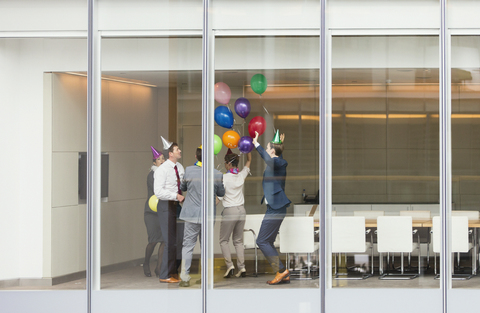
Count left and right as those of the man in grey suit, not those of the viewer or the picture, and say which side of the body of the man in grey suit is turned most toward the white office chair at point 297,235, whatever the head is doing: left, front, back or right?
right

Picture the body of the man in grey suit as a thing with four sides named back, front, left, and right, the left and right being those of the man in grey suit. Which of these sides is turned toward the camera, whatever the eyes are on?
back

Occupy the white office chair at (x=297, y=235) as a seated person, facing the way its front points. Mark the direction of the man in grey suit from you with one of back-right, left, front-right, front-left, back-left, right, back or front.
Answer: left

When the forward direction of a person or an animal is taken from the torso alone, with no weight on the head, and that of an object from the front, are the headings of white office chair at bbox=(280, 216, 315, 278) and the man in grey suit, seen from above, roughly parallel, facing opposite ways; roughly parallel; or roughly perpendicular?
roughly parallel

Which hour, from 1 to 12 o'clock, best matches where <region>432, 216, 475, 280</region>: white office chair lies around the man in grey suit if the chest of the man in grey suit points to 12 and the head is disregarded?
The white office chair is roughly at 3 o'clock from the man in grey suit.

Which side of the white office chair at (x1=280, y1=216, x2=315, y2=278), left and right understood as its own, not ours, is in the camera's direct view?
back
